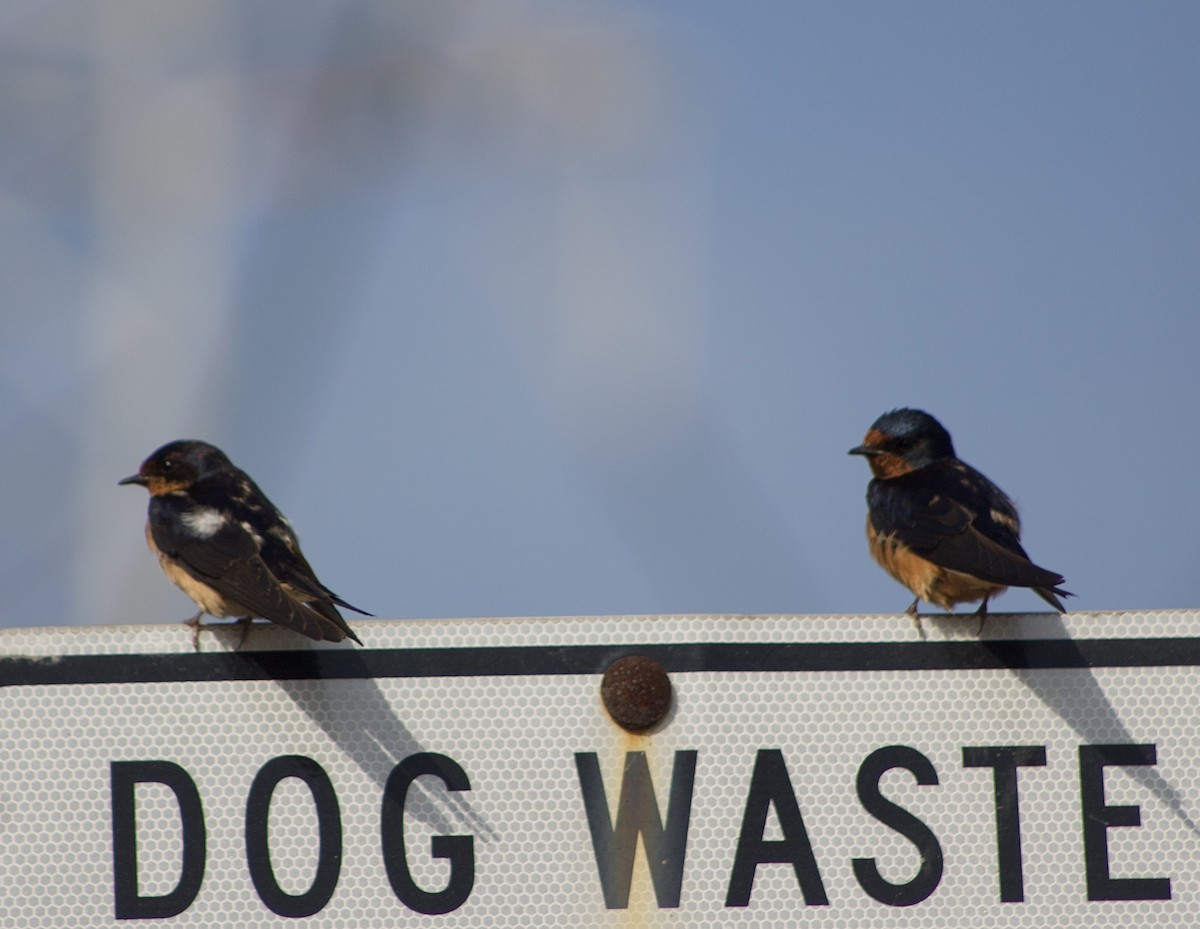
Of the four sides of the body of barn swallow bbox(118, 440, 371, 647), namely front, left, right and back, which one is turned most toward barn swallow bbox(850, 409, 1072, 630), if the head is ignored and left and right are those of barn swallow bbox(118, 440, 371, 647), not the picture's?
back

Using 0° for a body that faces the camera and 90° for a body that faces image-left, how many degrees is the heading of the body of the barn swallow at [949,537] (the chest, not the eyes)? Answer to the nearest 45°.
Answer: approximately 90°

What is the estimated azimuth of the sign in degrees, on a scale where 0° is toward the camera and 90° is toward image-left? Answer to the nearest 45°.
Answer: approximately 0°

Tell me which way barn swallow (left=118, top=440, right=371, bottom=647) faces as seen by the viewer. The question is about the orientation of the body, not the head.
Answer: to the viewer's left

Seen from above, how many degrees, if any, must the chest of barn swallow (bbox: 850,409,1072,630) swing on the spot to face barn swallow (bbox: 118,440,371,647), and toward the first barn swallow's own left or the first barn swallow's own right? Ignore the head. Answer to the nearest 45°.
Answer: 0° — it already faces it
